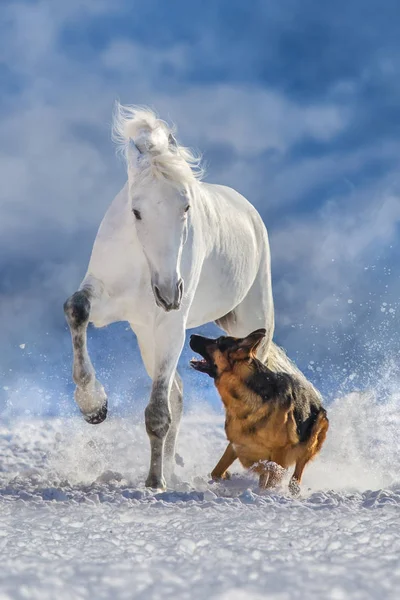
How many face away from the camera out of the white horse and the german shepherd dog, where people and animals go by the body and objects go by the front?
0

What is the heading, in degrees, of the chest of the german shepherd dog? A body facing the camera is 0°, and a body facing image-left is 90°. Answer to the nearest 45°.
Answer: approximately 45°

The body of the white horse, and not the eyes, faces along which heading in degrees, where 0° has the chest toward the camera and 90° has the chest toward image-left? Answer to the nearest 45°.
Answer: approximately 45°
